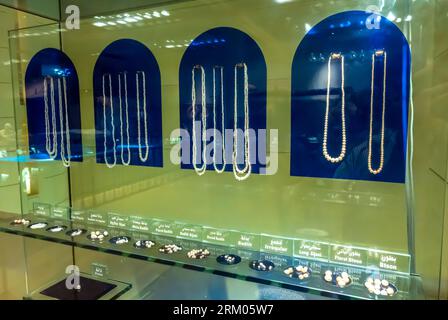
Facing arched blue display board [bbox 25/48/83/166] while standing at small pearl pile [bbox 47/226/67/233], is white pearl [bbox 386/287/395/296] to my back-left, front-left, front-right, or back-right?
back-right

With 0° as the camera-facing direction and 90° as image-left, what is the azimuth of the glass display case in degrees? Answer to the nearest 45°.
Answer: approximately 45°

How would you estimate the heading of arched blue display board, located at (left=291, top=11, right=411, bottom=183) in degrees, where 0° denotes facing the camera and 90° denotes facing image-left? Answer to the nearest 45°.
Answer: approximately 45°

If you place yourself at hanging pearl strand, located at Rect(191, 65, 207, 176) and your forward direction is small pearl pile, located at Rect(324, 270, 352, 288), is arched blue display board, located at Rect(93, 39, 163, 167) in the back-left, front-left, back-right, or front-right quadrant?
back-right
